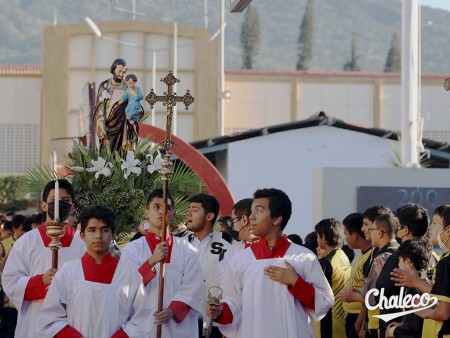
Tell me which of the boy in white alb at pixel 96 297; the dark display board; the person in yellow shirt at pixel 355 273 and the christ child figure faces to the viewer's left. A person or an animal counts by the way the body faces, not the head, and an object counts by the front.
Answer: the person in yellow shirt

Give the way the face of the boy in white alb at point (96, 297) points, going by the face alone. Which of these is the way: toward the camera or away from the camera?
toward the camera

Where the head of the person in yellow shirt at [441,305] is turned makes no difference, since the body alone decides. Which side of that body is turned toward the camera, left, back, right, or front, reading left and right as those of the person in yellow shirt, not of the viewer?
left

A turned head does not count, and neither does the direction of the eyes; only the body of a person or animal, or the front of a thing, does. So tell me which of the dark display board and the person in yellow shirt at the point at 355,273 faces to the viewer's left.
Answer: the person in yellow shirt

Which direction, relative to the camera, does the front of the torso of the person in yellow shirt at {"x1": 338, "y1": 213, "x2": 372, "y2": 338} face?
to the viewer's left

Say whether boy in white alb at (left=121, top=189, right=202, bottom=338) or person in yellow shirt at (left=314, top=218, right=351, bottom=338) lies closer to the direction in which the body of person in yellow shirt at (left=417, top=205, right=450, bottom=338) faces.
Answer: the boy in white alb

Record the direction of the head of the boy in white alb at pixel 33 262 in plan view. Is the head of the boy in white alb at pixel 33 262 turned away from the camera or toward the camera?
toward the camera

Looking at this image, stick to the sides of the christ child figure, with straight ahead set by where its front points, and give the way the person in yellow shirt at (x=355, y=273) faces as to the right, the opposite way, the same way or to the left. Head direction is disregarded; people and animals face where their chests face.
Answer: to the right

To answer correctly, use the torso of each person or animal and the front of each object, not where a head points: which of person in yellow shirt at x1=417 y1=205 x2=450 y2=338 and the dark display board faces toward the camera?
the dark display board

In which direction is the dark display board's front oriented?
toward the camera

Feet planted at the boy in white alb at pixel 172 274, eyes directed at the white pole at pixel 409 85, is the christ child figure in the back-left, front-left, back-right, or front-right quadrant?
front-left

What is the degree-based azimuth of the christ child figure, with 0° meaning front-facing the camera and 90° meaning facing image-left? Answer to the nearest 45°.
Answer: approximately 0°

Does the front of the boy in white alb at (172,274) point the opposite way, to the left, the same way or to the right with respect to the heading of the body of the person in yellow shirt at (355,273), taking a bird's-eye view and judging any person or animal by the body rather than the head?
to the left

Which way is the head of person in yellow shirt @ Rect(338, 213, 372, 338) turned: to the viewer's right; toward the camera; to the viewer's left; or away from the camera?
to the viewer's left

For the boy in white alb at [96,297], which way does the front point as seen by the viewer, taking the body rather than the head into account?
toward the camera

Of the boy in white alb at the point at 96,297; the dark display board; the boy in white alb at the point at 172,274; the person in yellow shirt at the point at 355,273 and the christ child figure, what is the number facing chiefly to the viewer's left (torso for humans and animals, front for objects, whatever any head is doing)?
1

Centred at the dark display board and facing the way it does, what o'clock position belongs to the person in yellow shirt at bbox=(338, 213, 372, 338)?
The person in yellow shirt is roughly at 12 o'clock from the dark display board.

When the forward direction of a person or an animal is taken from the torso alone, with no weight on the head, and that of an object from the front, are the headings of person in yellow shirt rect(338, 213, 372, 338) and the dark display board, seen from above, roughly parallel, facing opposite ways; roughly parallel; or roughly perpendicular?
roughly perpendicular
